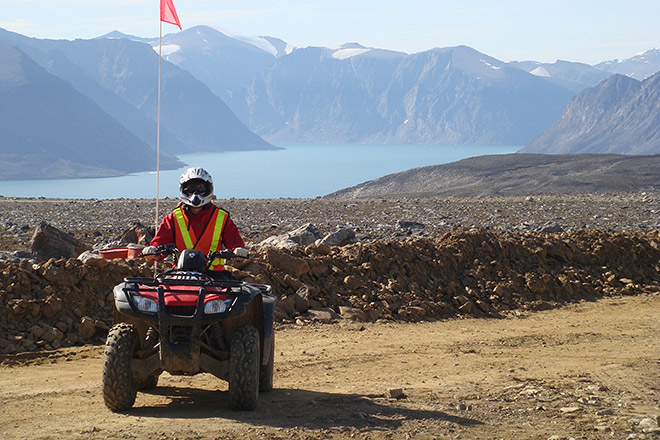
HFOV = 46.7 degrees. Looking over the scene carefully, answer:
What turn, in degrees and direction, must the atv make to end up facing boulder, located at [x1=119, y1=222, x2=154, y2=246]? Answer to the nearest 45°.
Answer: approximately 180°

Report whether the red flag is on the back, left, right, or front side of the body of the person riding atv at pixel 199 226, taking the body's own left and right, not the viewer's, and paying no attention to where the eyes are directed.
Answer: back

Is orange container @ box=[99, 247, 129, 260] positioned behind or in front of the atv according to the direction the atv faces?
behind

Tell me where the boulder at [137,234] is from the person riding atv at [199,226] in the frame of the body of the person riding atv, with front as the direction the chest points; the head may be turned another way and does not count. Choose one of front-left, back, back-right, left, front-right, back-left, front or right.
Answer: back

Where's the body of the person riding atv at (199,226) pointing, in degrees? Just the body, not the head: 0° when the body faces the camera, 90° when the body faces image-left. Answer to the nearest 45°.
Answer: approximately 0°

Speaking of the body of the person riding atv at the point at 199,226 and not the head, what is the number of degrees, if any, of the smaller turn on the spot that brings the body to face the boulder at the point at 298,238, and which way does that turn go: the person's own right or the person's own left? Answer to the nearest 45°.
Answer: approximately 180°

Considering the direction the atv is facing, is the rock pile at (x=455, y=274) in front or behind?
behind

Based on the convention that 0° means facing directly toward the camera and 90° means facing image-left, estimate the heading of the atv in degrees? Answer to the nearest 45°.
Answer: approximately 0°

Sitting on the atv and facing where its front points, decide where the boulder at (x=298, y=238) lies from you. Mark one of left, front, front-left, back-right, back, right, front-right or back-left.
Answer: back
